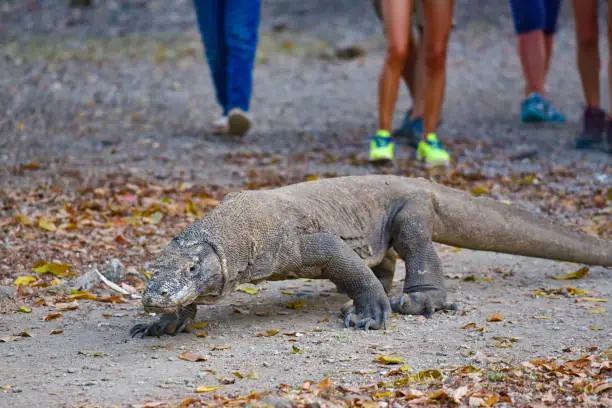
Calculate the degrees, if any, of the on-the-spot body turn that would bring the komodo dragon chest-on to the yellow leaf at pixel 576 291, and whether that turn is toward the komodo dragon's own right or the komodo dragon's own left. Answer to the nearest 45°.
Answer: approximately 135° to the komodo dragon's own left

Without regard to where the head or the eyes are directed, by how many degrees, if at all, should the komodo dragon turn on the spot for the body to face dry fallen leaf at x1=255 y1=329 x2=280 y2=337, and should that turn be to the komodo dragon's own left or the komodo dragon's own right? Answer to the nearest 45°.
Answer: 0° — it already faces it

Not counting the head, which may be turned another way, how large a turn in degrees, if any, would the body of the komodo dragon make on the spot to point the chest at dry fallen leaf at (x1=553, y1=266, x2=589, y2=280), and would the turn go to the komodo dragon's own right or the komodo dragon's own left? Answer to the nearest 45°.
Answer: approximately 180°

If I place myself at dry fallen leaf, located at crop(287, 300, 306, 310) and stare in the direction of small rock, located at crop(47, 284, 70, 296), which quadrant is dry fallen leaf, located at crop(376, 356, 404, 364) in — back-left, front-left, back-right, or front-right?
back-left

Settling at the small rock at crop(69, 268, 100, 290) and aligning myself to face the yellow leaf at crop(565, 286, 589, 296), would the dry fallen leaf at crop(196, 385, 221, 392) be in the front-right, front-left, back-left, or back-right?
front-right

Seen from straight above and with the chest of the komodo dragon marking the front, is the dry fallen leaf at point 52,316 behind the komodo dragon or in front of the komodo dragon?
in front

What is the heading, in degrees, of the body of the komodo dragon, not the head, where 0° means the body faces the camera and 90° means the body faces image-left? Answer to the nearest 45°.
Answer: approximately 45°

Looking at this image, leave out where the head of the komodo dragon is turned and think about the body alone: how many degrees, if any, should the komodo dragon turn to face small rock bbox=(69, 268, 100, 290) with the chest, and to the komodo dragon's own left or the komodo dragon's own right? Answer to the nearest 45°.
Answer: approximately 45° to the komodo dragon's own right

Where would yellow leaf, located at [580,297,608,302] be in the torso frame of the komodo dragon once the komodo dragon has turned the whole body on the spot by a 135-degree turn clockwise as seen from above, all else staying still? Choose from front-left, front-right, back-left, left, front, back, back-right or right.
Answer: right

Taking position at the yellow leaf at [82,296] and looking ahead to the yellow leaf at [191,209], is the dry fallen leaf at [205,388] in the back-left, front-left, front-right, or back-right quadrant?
back-right

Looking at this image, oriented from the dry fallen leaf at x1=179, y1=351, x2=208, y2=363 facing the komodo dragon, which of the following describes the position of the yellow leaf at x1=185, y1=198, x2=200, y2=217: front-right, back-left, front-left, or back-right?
front-left

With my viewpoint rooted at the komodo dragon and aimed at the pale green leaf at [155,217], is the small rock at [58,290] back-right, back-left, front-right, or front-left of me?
front-left

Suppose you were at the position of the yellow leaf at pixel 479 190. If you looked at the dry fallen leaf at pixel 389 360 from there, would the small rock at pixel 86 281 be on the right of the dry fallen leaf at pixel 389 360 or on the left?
right

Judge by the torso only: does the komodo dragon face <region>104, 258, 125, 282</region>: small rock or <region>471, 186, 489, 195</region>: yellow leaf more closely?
the small rock

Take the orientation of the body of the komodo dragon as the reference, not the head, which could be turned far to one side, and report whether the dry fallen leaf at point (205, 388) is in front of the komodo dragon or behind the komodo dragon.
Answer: in front

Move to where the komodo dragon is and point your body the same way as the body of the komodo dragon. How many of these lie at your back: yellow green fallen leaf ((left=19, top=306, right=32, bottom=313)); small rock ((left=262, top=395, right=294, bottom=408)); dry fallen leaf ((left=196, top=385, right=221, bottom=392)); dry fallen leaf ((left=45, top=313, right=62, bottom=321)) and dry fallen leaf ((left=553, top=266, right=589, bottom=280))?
1
